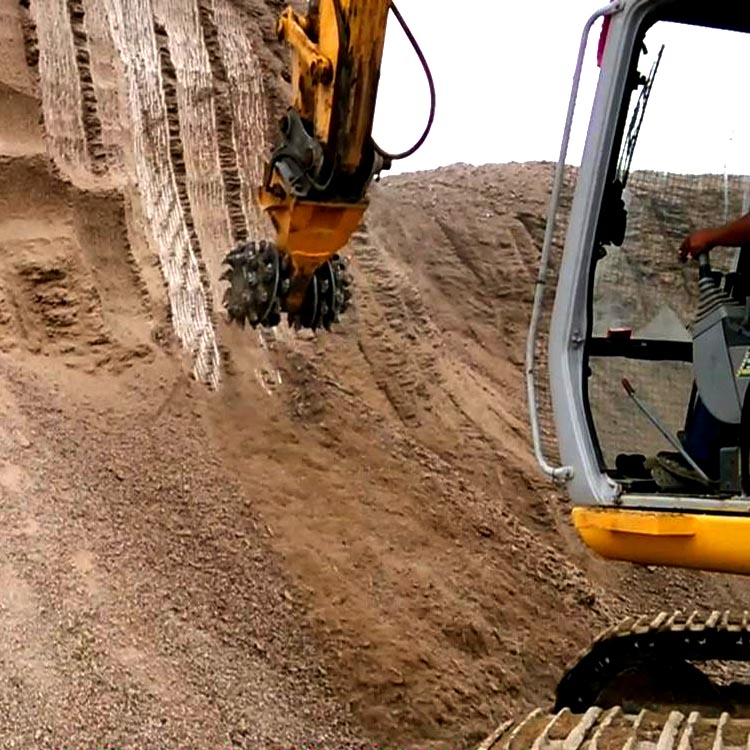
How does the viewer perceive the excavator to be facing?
facing to the left of the viewer

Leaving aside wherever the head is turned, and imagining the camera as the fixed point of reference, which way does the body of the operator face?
to the viewer's left
